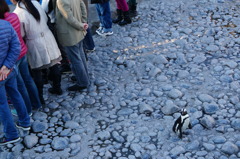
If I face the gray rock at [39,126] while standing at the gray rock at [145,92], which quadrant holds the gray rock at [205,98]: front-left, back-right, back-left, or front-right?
back-left

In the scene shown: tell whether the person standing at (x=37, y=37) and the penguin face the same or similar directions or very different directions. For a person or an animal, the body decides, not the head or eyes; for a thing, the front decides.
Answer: very different directions

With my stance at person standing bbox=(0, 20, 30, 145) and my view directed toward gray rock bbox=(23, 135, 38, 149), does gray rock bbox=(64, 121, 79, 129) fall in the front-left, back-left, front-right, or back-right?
front-left

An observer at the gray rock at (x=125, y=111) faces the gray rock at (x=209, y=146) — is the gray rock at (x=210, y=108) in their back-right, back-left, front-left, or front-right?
front-left
